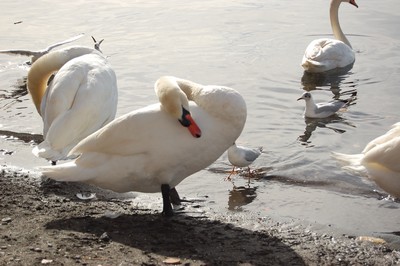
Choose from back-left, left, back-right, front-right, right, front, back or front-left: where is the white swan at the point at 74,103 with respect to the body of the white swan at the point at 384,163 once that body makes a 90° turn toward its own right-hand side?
right

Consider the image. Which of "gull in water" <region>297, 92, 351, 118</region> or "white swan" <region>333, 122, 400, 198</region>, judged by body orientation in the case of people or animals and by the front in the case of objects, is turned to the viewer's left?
the gull in water

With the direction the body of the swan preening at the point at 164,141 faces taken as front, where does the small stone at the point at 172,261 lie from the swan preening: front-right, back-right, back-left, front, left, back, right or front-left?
right

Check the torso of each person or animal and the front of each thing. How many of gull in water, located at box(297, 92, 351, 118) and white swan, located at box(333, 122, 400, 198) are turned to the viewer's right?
1

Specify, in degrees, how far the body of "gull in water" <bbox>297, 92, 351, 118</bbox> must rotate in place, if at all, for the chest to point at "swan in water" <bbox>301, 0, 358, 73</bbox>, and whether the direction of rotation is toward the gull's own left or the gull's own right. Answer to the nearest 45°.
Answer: approximately 90° to the gull's own right

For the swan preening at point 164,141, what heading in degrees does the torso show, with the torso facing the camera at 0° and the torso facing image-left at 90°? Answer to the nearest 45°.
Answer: approximately 270°

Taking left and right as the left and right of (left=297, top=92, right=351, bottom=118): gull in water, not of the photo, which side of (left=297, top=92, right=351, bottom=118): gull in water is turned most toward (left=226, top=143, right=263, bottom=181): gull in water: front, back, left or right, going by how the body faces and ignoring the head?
left

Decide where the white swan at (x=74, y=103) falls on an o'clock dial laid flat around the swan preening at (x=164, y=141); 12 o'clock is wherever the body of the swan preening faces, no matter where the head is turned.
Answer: The white swan is roughly at 8 o'clock from the swan preening.

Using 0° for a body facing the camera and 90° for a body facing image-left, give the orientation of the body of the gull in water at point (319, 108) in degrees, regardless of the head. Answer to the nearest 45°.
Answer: approximately 90°

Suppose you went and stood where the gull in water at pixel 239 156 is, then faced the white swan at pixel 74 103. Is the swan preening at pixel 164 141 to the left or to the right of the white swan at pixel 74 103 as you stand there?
left

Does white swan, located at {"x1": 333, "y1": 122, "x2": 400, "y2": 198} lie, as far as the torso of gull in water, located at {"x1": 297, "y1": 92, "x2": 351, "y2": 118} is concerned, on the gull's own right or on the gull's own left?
on the gull's own left

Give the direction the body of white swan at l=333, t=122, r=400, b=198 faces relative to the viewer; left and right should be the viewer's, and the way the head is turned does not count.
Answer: facing to the right of the viewer

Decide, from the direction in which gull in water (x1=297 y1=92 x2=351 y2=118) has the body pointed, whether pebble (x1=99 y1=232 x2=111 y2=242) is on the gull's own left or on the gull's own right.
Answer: on the gull's own left

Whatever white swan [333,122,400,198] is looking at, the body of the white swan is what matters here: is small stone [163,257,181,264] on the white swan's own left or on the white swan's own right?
on the white swan's own right
